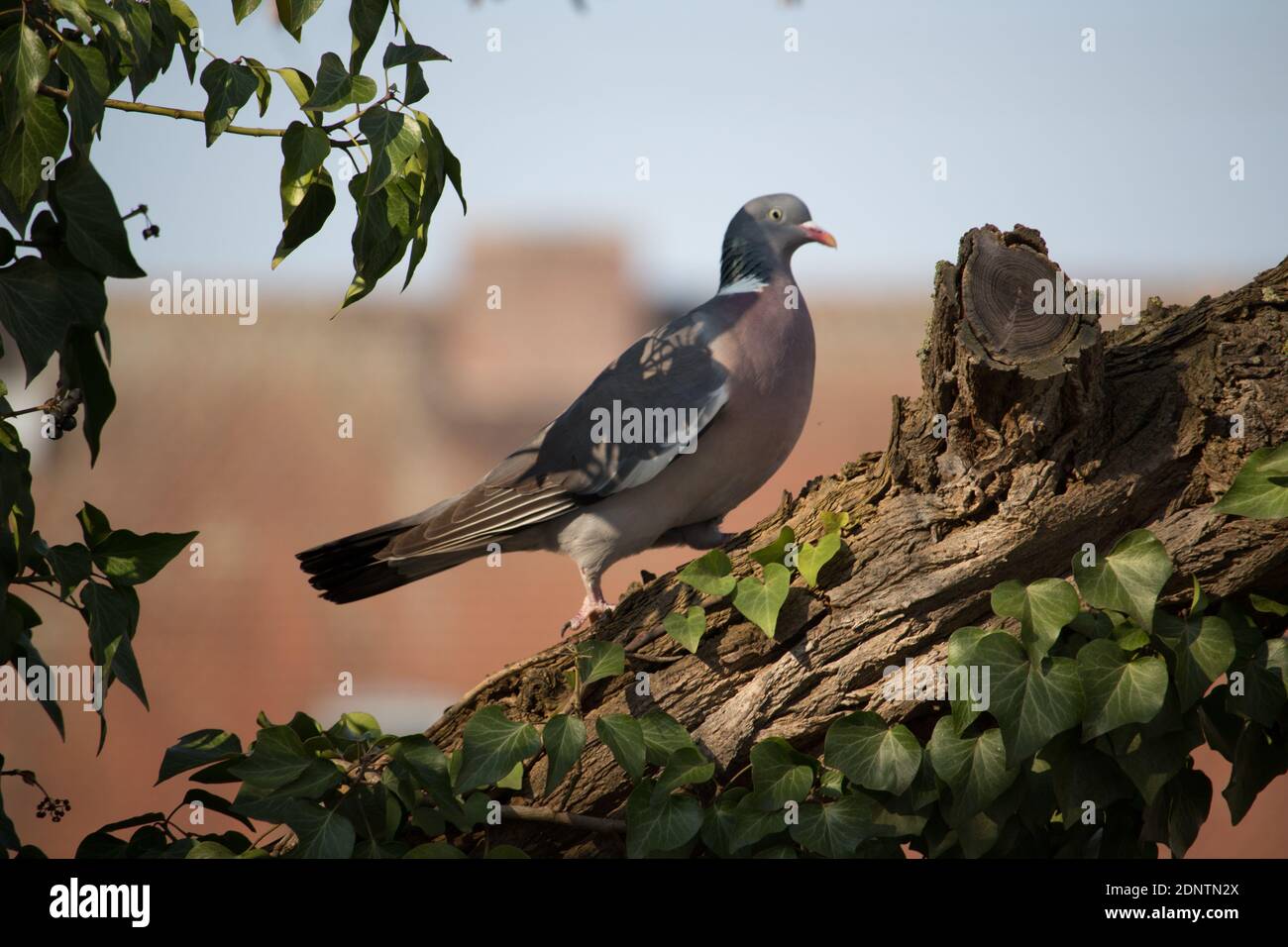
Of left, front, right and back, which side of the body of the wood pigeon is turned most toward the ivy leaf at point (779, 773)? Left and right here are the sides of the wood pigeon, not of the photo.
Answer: right

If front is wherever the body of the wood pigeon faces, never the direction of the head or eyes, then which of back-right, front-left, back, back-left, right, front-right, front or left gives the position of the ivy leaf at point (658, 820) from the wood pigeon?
right

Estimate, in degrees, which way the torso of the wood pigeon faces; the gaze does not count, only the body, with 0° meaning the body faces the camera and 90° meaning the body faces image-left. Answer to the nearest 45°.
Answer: approximately 270°

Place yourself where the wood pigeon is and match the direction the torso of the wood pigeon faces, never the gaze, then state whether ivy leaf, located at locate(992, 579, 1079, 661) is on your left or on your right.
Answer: on your right
